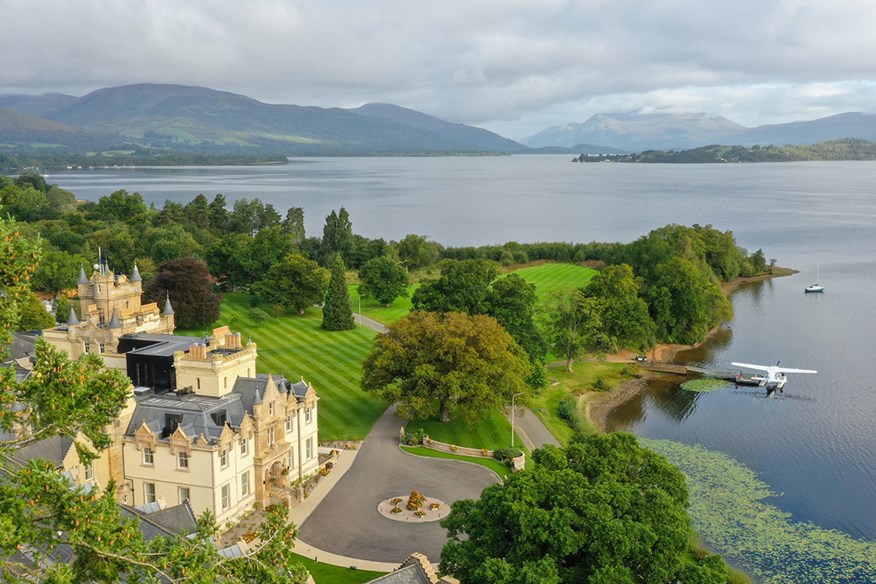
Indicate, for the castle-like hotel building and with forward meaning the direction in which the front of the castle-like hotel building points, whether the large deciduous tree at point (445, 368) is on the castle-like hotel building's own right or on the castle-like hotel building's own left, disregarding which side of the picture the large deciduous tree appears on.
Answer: on the castle-like hotel building's own left

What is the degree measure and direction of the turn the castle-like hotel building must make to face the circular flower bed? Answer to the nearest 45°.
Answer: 0° — it already faces it

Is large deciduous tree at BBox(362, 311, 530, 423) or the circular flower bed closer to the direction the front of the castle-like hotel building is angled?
the circular flower bed

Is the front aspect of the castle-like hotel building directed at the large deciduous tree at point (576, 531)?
yes

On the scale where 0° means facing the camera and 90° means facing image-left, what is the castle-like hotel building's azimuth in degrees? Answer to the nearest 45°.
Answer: approximately 315°

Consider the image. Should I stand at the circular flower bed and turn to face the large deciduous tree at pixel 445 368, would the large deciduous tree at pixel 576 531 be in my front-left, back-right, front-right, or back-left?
back-right
